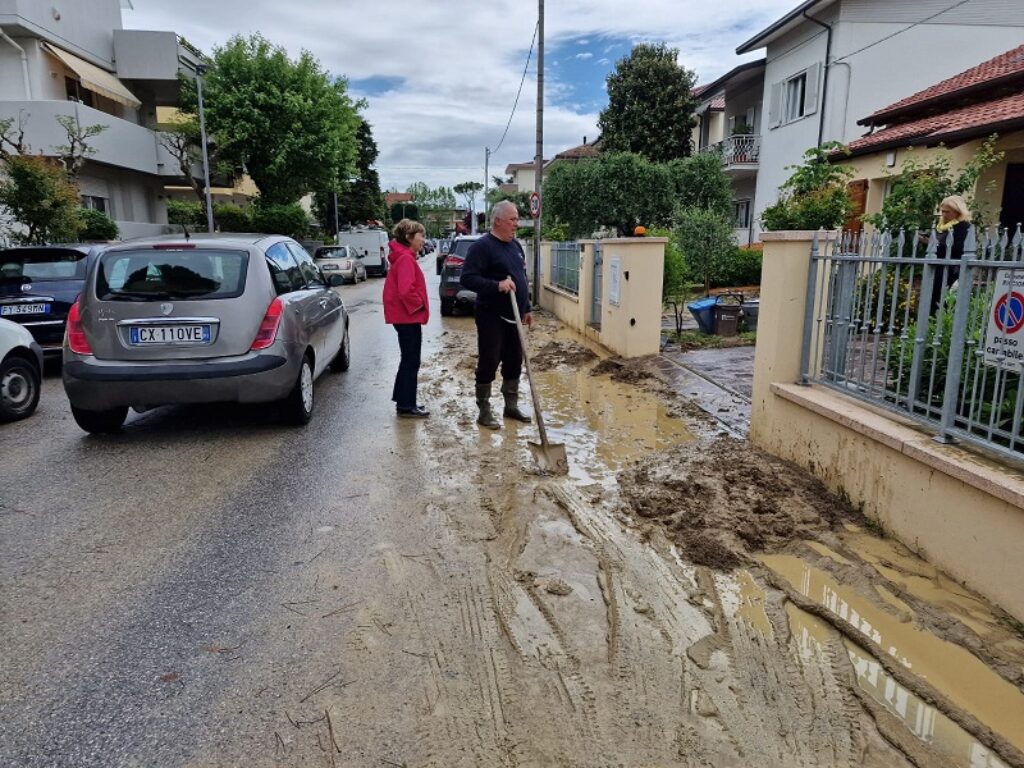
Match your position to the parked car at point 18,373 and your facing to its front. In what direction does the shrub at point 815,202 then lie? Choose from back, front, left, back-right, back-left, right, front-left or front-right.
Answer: front-right

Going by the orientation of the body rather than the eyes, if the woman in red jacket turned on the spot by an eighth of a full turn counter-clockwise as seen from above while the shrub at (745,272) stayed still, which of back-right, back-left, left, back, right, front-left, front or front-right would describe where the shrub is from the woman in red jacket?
front

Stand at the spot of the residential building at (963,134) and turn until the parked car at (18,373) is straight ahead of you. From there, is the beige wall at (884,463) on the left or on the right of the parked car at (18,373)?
left

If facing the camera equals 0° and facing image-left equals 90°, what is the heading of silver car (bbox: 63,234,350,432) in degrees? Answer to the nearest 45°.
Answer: approximately 225°

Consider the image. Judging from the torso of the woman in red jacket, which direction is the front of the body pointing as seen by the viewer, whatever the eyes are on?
to the viewer's right

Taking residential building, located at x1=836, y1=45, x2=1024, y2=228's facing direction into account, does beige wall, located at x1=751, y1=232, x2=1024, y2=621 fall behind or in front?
in front

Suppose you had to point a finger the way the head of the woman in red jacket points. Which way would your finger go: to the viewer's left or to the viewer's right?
to the viewer's right

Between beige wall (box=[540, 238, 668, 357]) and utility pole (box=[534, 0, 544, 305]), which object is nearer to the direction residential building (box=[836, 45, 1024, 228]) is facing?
the beige wall

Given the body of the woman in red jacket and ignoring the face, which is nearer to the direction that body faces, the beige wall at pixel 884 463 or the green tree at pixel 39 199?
the beige wall

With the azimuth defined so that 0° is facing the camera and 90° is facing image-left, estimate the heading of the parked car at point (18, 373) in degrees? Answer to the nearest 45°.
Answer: approximately 225°

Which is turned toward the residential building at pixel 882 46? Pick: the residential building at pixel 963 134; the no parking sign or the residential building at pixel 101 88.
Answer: the residential building at pixel 101 88

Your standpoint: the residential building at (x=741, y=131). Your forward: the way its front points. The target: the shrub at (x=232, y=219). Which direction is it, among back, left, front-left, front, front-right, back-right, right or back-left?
front-right
